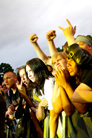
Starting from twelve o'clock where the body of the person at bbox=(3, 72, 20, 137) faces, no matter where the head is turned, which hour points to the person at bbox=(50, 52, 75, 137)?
the person at bbox=(50, 52, 75, 137) is roughly at 10 o'clock from the person at bbox=(3, 72, 20, 137).

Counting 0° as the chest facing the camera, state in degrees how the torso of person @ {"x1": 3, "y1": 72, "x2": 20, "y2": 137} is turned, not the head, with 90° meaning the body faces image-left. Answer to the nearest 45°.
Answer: approximately 45°

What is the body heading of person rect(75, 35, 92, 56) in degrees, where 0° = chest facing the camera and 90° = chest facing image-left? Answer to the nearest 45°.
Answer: approximately 45°

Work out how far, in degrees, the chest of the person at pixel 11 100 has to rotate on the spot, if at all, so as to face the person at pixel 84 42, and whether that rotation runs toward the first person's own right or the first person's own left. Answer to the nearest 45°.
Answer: approximately 90° to the first person's own left

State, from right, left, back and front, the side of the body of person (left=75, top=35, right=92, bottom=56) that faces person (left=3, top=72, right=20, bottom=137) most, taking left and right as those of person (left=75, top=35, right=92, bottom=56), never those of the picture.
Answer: front

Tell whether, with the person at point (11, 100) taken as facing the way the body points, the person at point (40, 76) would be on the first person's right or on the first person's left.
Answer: on the first person's left
